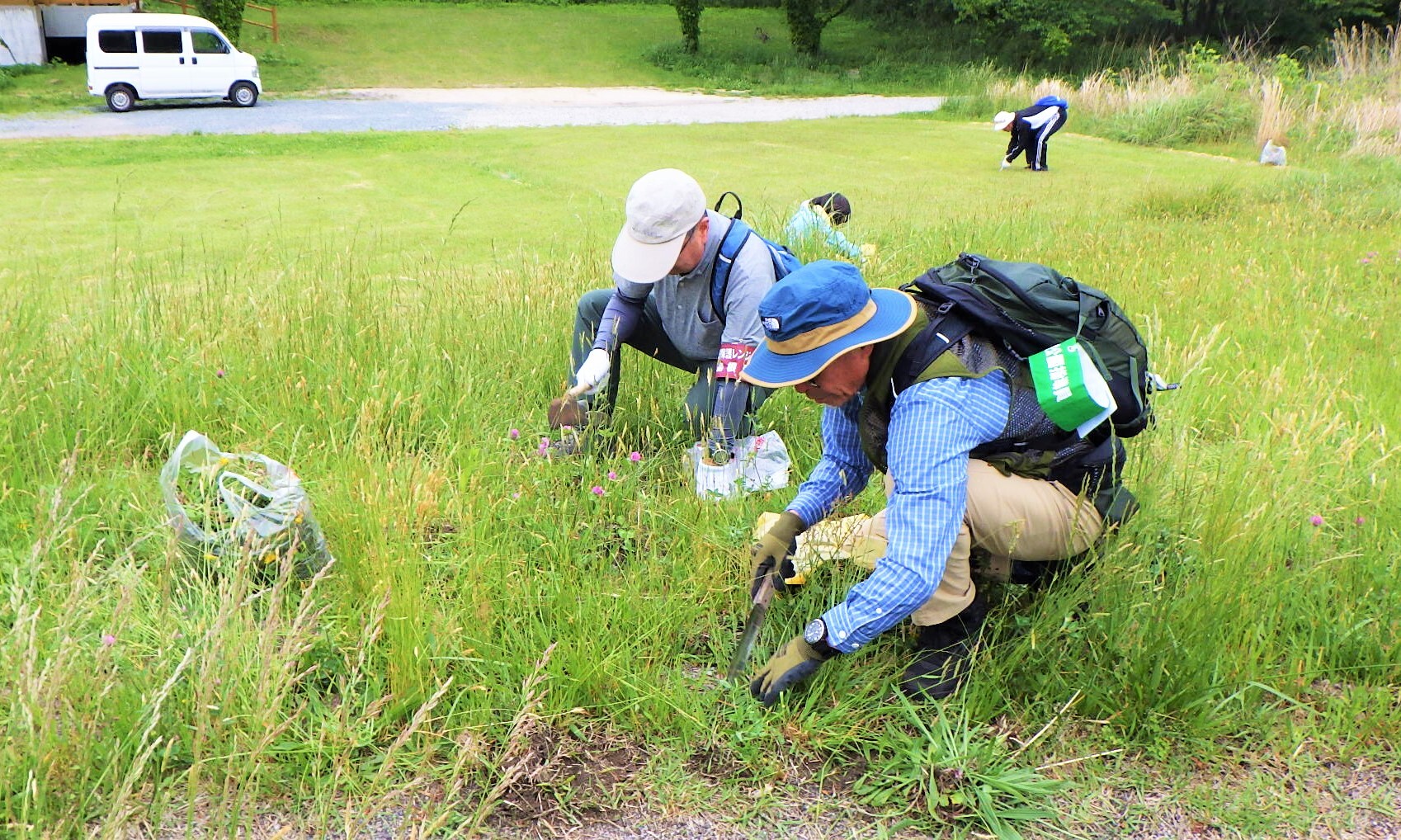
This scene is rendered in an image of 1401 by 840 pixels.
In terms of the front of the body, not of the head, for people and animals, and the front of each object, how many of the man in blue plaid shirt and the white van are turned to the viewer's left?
1

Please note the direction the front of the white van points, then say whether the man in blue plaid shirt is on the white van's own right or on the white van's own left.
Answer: on the white van's own right

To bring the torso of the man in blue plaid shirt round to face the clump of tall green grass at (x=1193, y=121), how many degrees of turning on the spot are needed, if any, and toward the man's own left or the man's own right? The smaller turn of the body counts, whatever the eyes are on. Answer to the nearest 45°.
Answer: approximately 90° to the man's own right

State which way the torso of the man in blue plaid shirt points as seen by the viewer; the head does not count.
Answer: to the viewer's left

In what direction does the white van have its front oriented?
to the viewer's right

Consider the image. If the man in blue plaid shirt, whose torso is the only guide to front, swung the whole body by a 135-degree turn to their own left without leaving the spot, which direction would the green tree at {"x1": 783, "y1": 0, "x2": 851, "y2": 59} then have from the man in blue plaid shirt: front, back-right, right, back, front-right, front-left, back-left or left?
back-left

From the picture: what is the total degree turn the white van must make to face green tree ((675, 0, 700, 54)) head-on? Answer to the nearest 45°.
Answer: approximately 45° to its left
